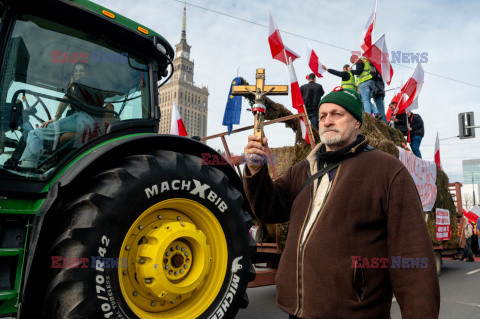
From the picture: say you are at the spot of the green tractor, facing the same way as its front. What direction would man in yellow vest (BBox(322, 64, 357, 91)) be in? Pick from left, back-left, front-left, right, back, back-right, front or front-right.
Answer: back

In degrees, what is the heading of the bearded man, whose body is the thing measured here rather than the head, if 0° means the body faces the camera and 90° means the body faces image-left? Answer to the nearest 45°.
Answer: approximately 45°

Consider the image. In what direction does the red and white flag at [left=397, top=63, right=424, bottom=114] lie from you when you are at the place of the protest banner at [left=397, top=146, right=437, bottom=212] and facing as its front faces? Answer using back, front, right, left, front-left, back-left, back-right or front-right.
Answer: back-right

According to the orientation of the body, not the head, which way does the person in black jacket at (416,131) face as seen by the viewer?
to the viewer's left

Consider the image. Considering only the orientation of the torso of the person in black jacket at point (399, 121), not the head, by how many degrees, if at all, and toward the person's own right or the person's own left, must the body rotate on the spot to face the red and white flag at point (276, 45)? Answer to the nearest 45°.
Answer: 0° — they already face it

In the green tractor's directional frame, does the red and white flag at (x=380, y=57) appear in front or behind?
behind
